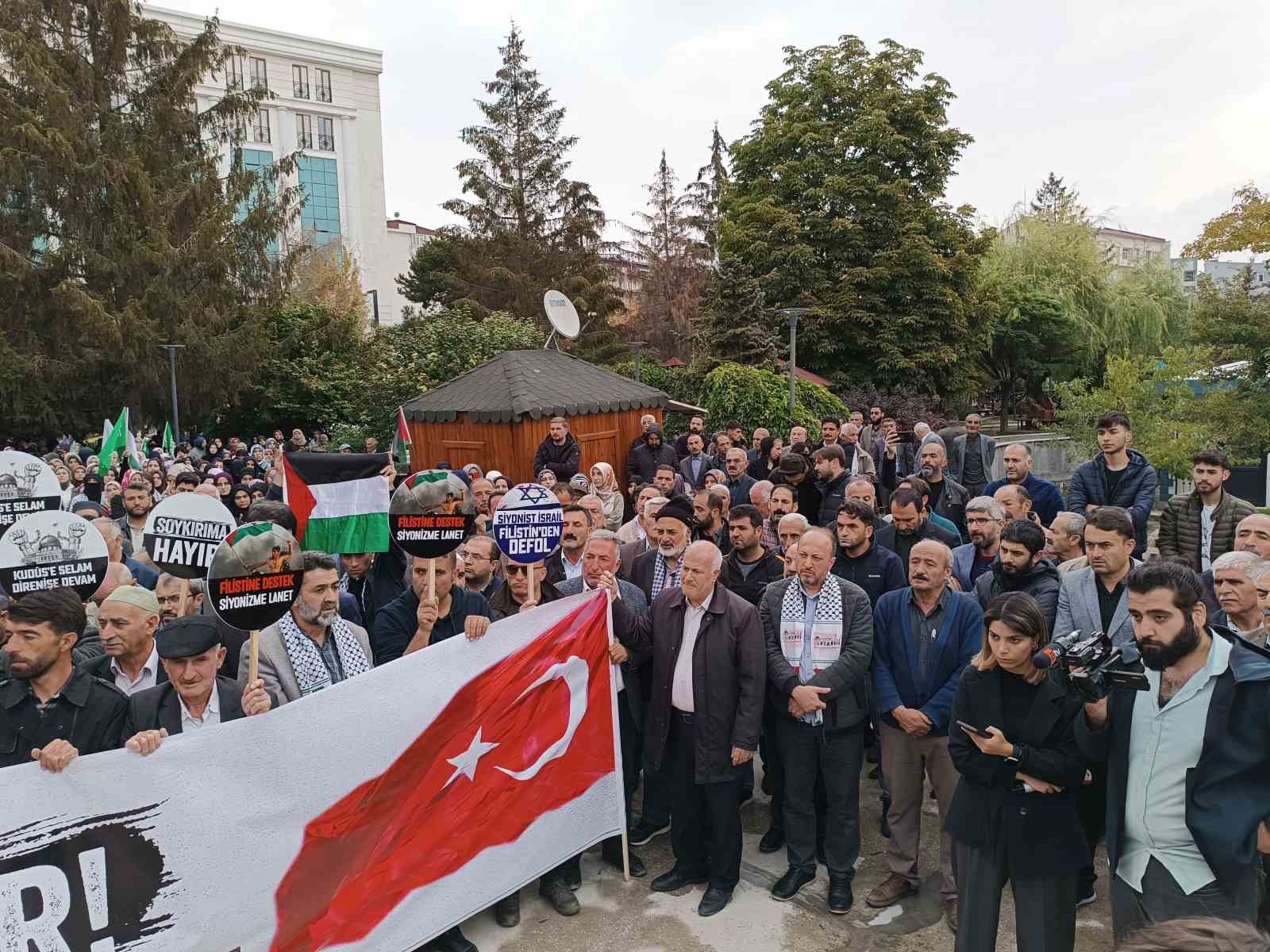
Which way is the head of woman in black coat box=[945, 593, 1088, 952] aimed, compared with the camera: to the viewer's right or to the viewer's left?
to the viewer's left

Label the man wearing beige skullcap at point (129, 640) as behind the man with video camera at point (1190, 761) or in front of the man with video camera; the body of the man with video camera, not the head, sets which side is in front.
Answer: in front

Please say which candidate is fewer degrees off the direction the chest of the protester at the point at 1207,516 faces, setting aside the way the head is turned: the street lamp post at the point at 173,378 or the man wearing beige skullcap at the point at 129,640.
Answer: the man wearing beige skullcap

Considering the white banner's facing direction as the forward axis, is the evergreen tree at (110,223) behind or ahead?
behind

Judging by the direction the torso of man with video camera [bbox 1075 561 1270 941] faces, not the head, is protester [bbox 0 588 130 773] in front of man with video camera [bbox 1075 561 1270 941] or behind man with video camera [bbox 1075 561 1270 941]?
in front

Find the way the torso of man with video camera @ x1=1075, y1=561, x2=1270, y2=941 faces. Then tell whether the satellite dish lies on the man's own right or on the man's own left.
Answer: on the man's own right

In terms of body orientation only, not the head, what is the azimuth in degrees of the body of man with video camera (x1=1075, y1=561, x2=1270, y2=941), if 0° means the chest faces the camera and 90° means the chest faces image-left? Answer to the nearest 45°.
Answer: approximately 45°

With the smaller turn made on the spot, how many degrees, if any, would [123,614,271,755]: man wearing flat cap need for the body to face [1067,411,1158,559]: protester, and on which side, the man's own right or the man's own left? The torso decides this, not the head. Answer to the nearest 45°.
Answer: approximately 90° to the man's own left

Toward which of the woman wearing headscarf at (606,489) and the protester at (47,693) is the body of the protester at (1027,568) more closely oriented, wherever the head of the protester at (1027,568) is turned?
the protester

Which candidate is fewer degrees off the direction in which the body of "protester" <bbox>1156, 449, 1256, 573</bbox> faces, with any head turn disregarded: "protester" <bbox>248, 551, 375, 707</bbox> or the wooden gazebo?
the protester
